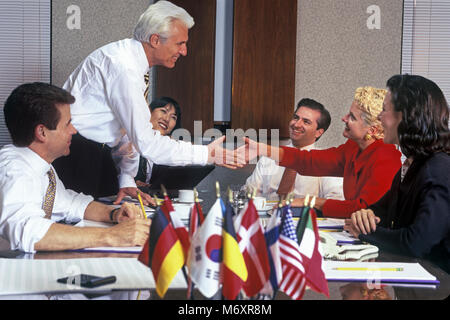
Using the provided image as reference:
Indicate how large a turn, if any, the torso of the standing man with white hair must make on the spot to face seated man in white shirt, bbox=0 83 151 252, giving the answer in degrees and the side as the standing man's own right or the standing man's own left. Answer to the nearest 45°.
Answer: approximately 90° to the standing man's own right

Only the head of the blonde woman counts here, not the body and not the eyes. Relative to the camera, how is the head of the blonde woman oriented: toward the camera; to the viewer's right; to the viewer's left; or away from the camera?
to the viewer's left

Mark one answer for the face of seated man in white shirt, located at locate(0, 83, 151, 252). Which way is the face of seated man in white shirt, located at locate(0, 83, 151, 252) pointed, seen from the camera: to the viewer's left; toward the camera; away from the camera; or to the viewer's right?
to the viewer's right

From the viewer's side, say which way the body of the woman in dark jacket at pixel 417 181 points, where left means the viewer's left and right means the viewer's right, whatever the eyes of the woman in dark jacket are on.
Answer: facing to the left of the viewer

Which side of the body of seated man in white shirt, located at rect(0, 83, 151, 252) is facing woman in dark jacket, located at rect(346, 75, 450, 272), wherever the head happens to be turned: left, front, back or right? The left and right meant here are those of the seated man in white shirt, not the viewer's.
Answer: front

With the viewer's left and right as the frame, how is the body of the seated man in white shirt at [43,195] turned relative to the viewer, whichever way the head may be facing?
facing to the right of the viewer

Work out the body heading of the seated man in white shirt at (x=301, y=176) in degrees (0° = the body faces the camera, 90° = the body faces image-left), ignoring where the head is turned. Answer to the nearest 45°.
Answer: approximately 45°

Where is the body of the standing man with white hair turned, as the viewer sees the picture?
to the viewer's right

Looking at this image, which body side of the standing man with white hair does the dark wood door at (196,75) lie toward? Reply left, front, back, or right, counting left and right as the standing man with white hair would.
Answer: left
